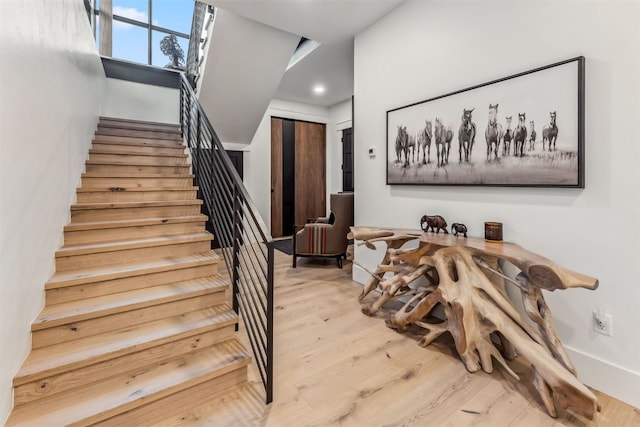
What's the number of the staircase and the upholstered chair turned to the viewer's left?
1

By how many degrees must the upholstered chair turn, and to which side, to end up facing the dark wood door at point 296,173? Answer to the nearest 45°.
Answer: approximately 90° to its right

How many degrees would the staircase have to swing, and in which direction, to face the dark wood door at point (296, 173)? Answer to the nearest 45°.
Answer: approximately 135° to its left

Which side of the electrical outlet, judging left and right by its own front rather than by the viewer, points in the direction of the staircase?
front

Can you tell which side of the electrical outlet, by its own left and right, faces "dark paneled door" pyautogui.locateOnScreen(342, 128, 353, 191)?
right

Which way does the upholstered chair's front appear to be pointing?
to the viewer's left

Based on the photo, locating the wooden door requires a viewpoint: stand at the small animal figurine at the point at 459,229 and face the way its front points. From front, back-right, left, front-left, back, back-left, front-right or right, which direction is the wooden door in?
front-right

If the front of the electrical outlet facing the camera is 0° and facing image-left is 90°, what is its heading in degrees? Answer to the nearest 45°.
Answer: approximately 45°

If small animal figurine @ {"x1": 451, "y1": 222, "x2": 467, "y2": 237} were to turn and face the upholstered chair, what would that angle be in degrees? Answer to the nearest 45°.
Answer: approximately 45° to its right

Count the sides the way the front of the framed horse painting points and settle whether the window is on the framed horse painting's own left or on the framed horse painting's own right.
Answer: on the framed horse painting's own right

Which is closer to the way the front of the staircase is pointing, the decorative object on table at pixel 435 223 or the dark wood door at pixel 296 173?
the decorative object on table

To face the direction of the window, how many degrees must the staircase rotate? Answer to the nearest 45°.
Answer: approximately 180°
